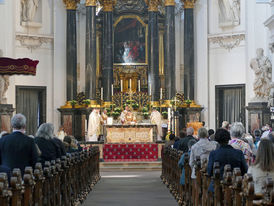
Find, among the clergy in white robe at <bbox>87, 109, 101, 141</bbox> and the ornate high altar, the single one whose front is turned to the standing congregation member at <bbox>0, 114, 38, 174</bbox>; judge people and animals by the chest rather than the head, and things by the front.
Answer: the ornate high altar

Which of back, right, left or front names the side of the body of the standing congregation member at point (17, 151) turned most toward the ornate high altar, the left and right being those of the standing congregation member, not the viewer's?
front

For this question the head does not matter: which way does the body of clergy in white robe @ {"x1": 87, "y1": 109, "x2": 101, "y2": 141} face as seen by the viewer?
to the viewer's right

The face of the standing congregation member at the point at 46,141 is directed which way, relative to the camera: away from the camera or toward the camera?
away from the camera

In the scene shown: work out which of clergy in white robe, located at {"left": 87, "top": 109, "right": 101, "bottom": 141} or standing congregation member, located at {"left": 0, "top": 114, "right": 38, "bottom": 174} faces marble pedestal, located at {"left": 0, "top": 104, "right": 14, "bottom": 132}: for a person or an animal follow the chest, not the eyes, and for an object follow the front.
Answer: the standing congregation member

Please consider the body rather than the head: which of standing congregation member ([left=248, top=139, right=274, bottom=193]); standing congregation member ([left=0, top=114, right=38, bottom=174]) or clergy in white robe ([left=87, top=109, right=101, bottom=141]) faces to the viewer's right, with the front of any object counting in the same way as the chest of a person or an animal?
the clergy in white robe

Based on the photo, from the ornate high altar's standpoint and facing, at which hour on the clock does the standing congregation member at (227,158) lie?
The standing congregation member is roughly at 12 o'clock from the ornate high altar.

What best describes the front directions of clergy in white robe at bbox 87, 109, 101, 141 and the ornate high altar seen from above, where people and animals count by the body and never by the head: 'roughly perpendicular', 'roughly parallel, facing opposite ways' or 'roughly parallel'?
roughly perpendicular

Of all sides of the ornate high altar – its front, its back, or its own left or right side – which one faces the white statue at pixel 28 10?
right

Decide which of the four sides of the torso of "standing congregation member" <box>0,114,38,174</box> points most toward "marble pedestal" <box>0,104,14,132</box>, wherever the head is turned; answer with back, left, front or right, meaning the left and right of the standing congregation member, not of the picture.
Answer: front

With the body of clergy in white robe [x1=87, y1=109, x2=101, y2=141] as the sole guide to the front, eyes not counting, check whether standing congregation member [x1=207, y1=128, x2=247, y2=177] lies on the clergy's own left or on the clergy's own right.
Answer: on the clergy's own right

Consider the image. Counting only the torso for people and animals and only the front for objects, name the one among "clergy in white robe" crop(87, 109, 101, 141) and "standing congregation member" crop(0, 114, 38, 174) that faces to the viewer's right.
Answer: the clergy in white robe

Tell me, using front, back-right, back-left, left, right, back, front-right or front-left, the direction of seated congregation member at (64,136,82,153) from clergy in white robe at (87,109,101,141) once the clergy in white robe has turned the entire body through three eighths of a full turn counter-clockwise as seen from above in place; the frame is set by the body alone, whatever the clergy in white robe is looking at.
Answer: back-left

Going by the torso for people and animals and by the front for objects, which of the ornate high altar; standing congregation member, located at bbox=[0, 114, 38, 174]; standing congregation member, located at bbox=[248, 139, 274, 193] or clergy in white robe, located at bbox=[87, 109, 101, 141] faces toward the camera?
the ornate high altar

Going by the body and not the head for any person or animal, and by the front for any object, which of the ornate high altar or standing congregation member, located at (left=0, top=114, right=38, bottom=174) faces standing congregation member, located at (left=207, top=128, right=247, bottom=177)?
the ornate high altar

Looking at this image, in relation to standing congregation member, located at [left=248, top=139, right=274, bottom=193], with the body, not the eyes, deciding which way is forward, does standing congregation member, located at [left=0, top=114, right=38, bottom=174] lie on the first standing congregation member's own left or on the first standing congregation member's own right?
on the first standing congregation member's own left

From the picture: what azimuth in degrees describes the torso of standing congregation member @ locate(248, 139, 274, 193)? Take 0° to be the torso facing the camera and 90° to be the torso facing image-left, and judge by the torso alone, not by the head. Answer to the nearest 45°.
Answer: approximately 180°

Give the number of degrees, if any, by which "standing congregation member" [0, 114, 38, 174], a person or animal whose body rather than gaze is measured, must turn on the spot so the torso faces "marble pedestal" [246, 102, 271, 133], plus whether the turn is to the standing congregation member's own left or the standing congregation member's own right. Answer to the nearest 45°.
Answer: approximately 45° to the standing congregation member's own right
